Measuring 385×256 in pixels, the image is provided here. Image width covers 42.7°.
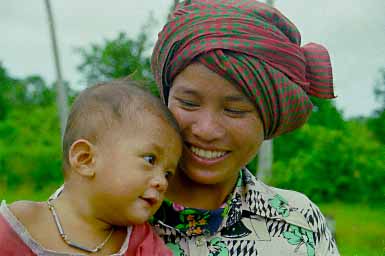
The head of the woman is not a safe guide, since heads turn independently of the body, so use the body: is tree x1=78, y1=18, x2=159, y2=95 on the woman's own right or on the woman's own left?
on the woman's own right

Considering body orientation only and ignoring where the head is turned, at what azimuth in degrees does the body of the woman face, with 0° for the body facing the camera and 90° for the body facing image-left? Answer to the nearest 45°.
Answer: approximately 45°

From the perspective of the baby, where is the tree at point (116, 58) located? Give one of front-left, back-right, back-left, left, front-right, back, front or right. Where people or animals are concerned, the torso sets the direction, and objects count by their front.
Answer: back-left

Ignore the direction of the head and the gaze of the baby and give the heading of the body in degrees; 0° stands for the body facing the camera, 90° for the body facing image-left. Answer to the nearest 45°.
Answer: approximately 315°
